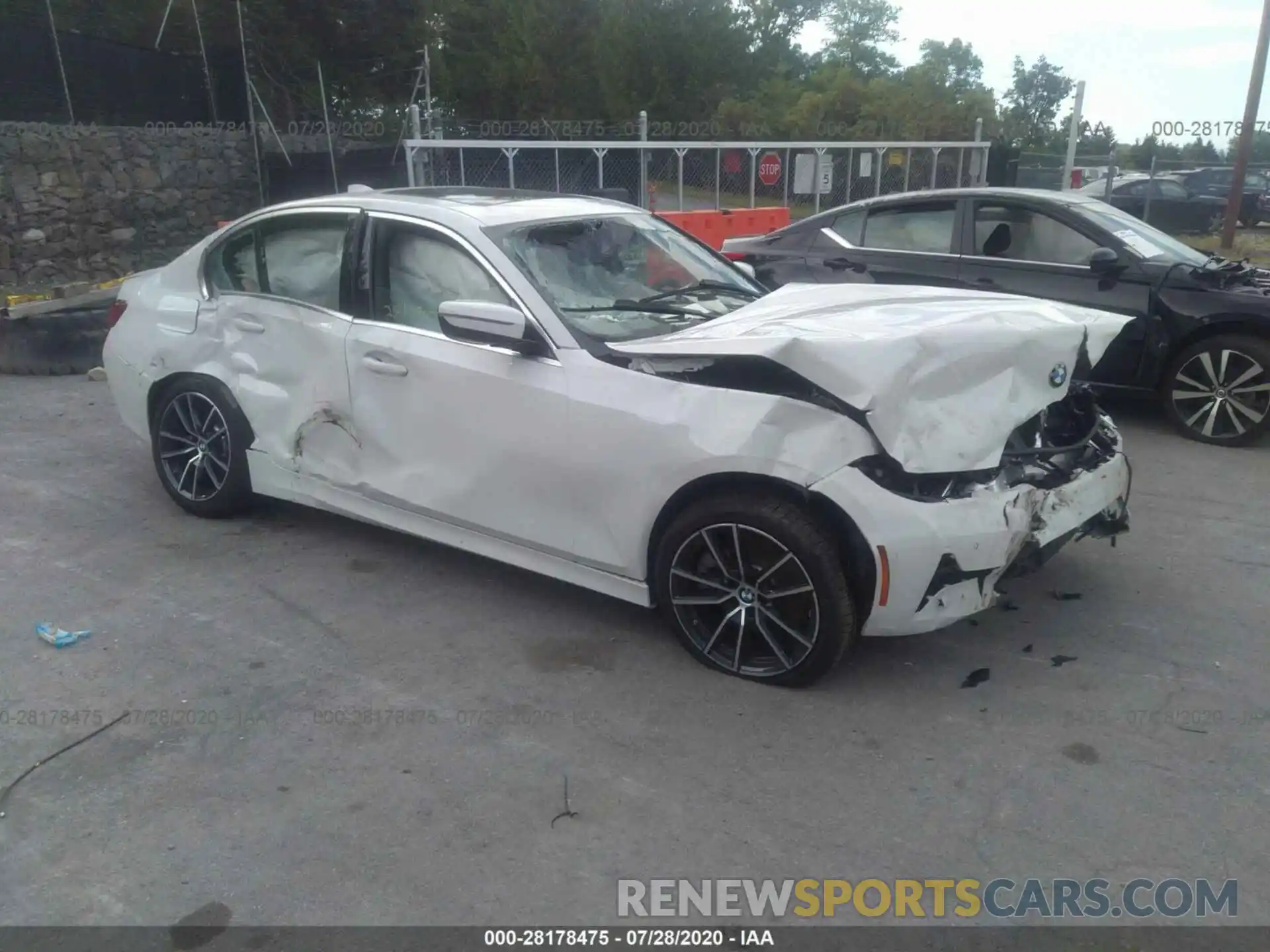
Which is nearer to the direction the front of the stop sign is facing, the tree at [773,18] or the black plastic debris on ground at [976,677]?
the black plastic debris on ground

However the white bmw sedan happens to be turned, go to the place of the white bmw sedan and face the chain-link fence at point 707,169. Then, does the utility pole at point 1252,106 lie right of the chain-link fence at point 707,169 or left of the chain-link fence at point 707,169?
right

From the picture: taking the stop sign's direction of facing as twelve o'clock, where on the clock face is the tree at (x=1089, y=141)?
The tree is roughly at 7 o'clock from the stop sign.

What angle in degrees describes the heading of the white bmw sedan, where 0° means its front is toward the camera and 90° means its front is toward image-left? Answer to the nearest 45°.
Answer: approximately 315°

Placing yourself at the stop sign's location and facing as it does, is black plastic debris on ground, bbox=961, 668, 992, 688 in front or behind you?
in front

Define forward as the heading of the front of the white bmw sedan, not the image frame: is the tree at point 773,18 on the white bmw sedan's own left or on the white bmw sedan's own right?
on the white bmw sedan's own left

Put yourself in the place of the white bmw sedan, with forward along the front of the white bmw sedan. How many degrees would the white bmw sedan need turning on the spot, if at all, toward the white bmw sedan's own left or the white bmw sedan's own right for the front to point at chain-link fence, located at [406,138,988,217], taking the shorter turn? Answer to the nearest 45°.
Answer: approximately 135° to the white bmw sedan's own left

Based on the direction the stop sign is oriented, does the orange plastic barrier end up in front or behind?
in front

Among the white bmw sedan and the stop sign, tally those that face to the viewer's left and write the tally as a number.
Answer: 0

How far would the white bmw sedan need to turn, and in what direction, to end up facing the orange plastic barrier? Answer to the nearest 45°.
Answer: approximately 135° to its left

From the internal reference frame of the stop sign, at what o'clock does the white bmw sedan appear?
The white bmw sedan is roughly at 12 o'clock from the stop sign.

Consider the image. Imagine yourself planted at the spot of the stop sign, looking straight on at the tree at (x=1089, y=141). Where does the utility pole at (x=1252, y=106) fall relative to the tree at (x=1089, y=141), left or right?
right

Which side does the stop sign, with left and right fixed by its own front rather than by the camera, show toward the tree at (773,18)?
back

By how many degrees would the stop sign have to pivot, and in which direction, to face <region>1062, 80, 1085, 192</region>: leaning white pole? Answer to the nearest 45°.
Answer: approximately 90° to its left

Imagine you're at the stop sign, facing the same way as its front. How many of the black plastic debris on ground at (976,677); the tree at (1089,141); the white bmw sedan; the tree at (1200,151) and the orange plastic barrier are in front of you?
3

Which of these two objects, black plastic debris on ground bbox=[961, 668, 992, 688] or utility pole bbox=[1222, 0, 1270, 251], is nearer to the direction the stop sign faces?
the black plastic debris on ground

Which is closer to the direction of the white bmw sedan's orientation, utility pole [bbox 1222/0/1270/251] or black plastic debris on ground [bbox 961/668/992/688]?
the black plastic debris on ground
